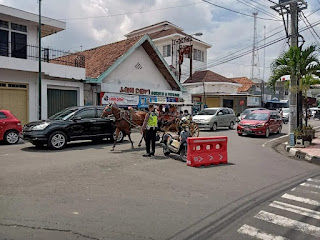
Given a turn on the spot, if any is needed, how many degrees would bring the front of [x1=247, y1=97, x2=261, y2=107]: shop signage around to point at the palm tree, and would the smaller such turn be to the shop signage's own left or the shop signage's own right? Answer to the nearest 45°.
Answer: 0° — it already faces it

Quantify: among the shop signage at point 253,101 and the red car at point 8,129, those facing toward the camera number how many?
1

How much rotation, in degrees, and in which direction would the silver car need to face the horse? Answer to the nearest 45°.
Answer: approximately 45° to its left

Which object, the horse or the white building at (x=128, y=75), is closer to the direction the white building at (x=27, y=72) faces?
the horse

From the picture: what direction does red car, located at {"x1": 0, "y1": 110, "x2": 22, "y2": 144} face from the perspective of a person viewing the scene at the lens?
facing to the left of the viewer

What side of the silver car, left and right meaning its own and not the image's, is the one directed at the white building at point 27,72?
front

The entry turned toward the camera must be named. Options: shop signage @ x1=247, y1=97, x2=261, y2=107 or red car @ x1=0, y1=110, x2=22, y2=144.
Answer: the shop signage

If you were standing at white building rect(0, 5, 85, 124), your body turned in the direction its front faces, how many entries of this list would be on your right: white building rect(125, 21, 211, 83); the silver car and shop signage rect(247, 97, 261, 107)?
0

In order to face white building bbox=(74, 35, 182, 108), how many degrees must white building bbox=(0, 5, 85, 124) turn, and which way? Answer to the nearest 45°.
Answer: approximately 90° to its left

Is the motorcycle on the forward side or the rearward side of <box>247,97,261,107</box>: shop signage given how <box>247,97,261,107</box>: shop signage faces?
on the forward side

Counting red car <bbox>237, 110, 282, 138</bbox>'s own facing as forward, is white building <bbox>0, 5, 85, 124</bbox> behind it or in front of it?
in front

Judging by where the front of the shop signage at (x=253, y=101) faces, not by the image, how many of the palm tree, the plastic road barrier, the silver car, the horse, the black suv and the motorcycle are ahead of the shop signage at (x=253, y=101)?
6

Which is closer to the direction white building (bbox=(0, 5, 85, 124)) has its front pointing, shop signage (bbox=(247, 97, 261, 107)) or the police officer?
the police officer

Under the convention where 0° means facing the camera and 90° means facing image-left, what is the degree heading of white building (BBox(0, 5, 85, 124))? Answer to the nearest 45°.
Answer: approximately 315°

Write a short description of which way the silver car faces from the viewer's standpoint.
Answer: facing the viewer and to the left of the viewer

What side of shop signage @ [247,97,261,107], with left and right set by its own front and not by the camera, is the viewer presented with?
front

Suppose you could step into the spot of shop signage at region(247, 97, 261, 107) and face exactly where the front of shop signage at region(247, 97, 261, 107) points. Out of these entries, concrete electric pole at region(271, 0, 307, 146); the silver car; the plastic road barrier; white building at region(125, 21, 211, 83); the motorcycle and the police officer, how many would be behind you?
0
